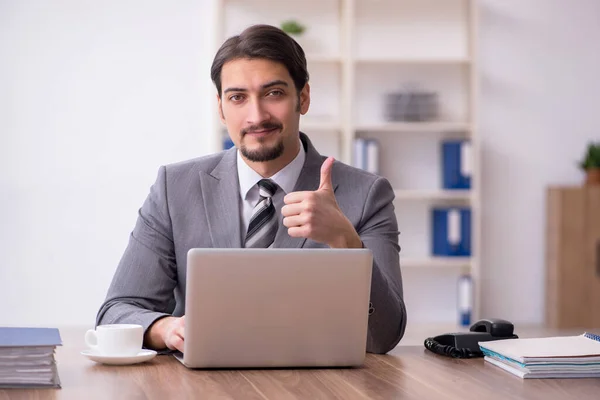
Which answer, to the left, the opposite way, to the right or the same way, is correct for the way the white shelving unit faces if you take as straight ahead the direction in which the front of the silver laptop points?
the opposite way

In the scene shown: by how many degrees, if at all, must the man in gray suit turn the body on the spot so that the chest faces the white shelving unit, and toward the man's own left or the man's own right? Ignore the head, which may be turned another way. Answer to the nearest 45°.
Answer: approximately 180°

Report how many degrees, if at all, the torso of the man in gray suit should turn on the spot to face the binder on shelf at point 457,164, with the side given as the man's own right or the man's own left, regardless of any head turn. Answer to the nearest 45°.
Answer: approximately 135° to the man's own left

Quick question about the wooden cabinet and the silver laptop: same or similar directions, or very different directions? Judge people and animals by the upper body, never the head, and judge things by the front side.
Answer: very different directions

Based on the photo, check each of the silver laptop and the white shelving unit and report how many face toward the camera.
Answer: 1

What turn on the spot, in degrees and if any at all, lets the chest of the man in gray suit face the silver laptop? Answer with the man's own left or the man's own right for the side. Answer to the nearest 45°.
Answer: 0° — they already face it

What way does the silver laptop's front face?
away from the camera

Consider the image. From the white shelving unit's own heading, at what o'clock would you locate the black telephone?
The black telephone is roughly at 12 o'clock from the white shelving unit.
